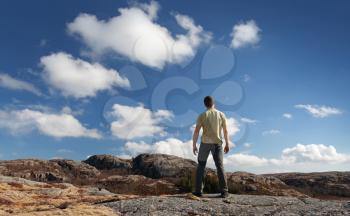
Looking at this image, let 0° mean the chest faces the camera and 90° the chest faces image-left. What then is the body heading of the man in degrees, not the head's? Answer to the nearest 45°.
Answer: approximately 180°
